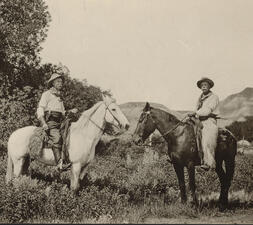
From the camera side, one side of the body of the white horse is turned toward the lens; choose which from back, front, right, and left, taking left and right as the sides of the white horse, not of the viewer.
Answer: right

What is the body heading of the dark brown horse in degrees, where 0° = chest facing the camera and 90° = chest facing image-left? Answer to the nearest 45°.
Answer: approximately 90°

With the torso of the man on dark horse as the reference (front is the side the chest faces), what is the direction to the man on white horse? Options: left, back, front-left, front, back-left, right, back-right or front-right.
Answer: front-right

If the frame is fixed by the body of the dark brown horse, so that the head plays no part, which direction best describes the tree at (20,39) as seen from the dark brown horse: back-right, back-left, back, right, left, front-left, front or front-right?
front-right

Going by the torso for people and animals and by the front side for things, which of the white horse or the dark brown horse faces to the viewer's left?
the dark brown horse

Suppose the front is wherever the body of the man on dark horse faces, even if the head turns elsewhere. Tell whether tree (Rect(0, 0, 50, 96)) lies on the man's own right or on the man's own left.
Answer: on the man's own right

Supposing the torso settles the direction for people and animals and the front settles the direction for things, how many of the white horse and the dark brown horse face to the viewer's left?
1

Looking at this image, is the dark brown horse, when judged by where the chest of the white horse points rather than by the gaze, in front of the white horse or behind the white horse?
in front
